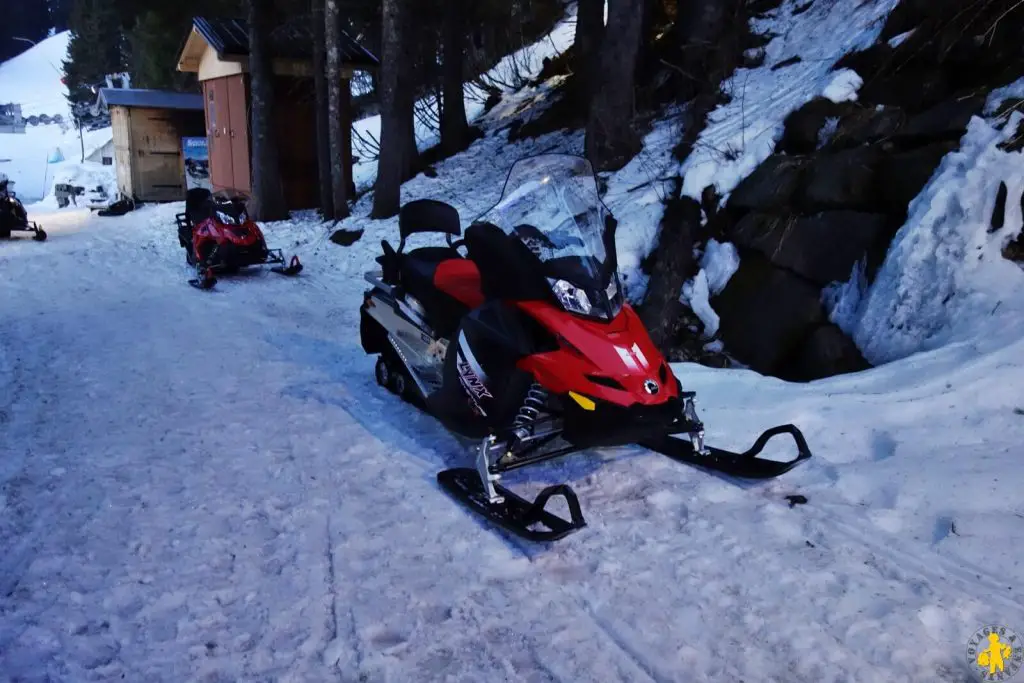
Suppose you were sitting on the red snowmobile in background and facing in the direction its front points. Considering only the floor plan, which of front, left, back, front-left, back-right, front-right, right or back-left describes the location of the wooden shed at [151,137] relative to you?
back-left

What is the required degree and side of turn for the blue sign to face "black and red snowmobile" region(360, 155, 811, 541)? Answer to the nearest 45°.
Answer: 0° — it already faces it

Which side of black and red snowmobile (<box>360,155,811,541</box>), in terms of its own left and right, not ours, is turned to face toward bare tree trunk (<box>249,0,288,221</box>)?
back

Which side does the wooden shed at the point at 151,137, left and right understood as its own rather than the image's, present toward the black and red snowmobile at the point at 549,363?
front

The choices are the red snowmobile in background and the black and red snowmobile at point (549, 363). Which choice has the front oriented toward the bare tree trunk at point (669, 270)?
the red snowmobile in background

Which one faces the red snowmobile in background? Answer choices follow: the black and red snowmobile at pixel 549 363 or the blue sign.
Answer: the blue sign

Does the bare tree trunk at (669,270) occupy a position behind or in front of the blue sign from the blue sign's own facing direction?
in front

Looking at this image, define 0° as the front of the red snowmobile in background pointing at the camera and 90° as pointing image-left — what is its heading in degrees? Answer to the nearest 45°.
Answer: approximately 315°

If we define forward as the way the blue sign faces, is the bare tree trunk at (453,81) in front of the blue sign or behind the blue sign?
in front

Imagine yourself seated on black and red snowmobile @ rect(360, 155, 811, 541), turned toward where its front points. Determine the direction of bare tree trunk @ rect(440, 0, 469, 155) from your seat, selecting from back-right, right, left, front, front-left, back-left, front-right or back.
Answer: back-left

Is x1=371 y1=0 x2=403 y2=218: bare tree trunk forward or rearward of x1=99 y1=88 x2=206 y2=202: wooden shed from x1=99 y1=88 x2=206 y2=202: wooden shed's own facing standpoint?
forward

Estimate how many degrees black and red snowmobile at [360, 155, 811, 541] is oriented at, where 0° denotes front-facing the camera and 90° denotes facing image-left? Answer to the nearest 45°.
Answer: approximately 315°
